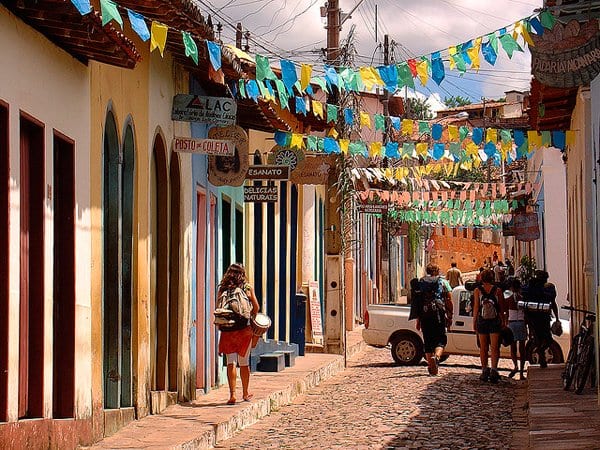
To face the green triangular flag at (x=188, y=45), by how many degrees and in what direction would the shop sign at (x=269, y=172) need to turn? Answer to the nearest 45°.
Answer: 0° — it already faces it

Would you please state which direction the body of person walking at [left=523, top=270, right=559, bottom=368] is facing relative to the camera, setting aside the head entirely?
away from the camera

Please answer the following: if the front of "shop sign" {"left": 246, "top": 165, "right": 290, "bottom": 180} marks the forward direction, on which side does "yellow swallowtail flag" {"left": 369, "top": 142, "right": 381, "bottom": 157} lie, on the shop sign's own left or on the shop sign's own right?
on the shop sign's own left

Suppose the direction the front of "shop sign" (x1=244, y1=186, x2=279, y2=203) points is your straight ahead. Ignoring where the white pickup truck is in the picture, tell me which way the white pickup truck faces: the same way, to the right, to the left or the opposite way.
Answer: to the left

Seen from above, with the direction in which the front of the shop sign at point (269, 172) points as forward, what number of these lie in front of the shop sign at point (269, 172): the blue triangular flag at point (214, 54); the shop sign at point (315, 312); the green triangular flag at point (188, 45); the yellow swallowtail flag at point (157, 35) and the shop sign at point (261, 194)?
3

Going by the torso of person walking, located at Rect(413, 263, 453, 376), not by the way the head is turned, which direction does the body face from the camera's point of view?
away from the camera

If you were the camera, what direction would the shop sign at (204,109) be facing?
facing the viewer

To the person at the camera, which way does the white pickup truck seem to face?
facing to the right of the viewer

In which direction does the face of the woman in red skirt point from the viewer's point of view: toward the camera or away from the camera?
away from the camera

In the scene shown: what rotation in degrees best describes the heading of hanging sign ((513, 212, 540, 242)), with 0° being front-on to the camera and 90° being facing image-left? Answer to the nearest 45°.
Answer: approximately 0°
